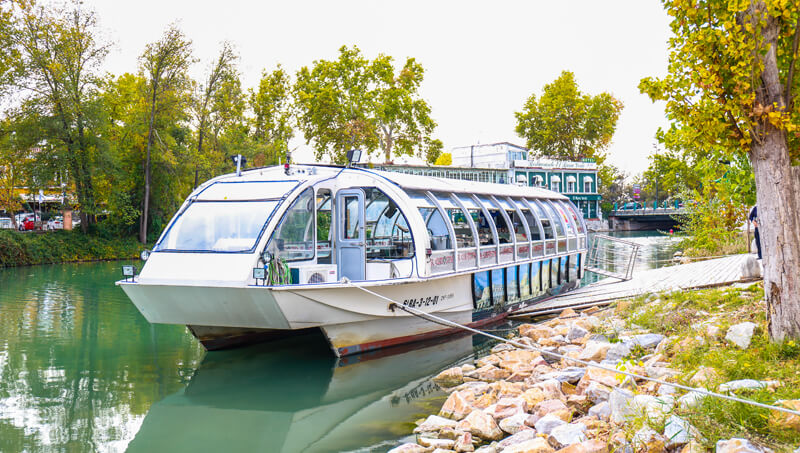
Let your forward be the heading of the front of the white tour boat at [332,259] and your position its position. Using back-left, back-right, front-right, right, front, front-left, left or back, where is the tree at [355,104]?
back-right

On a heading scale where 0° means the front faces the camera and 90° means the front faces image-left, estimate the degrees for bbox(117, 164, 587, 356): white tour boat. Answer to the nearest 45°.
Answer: approximately 45°

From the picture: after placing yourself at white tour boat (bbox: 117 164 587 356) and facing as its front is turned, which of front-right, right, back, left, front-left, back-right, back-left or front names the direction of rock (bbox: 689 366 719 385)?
left

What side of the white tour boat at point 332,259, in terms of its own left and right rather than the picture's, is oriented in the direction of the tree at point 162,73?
right

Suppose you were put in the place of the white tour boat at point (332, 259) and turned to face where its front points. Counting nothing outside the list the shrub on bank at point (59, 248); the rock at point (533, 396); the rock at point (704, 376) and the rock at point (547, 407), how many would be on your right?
1

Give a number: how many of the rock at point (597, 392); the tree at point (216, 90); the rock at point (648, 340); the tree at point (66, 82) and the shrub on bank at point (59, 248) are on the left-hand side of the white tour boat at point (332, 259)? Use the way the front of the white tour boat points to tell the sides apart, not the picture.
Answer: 2

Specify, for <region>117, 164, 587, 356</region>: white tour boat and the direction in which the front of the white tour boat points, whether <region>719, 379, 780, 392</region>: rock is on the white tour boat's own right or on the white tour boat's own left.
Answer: on the white tour boat's own left

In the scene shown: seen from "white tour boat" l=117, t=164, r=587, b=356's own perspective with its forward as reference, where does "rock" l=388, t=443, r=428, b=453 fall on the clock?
The rock is roughly at 10 o'clock from the white tour boat.

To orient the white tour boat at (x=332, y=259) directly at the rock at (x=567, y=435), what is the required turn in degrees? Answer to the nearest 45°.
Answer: approximately 90° to its left

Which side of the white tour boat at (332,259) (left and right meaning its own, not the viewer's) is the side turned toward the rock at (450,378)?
left

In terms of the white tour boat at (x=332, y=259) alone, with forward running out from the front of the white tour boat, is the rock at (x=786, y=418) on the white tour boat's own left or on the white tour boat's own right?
on the white tour boat's own left

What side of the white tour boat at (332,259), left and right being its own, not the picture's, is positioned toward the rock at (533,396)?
left

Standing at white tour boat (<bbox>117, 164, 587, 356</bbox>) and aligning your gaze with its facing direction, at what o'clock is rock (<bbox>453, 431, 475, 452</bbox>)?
The rock is roughly at 10 o'clock from the white tour boat.
